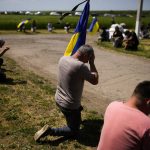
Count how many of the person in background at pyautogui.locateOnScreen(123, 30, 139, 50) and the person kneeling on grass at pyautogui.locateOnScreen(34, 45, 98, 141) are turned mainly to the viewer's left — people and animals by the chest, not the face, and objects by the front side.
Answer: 1

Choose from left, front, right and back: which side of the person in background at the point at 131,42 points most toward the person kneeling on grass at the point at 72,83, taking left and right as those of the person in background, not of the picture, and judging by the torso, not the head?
left

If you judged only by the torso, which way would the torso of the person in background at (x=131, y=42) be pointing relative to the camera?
to the viewer's left

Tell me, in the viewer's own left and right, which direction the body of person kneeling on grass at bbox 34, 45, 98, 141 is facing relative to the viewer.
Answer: facing away from the viewer and to the right of the viewer

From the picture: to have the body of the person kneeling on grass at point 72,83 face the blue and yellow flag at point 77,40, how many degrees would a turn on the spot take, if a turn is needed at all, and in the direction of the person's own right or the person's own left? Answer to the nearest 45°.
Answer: approximately 45° to the person's own left
